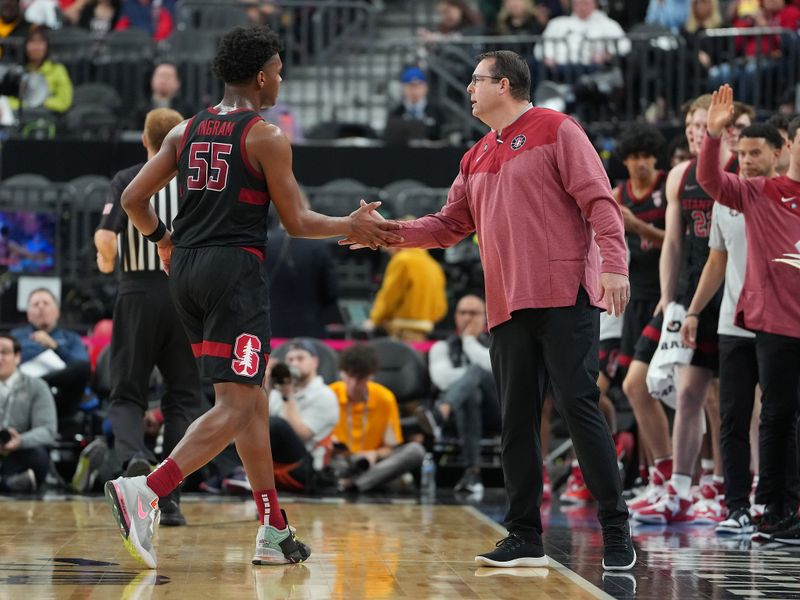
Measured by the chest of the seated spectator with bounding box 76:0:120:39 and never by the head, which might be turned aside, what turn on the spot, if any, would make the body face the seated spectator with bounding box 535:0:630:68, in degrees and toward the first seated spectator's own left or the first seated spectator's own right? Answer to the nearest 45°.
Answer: approximately 45° to the first seated spectator's own left

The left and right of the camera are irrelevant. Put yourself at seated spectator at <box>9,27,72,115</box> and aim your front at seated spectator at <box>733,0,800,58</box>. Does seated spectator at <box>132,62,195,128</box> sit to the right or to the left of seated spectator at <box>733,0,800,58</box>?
right

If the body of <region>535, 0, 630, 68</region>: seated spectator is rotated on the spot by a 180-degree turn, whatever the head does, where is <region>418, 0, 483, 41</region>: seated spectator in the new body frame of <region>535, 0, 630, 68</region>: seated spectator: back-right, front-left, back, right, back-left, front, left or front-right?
front-left

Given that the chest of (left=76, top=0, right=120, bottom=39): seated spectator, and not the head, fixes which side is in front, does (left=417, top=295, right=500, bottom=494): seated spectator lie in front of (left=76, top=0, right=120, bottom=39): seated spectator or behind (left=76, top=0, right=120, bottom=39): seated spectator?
in front

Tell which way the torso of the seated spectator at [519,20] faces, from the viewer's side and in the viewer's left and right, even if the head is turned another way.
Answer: facing the viewer

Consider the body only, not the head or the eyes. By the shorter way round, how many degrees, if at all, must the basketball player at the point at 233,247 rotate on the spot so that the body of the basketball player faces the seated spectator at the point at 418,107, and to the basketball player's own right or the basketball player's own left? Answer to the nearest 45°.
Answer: approximately 45° to the basketball player's own left

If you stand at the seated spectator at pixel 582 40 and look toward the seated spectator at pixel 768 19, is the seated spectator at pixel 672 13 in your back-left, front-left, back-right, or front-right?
front-left

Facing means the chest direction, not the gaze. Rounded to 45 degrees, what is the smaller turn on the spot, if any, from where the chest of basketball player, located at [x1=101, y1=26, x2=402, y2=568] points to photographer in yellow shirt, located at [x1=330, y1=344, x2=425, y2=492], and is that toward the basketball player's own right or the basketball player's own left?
approximately 45° to the basketball player's own left

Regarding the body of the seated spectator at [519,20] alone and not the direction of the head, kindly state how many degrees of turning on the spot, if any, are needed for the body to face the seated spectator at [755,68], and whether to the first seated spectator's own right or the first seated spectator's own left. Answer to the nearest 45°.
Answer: approximately 45° to the first seated spectator's own left

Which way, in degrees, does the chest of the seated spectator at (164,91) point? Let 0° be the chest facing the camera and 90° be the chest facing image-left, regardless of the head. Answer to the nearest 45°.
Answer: approximately 0°

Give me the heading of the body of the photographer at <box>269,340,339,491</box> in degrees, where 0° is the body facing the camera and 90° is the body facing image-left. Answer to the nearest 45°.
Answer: approximately 45°

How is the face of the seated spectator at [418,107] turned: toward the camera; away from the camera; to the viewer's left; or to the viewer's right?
toward the camera

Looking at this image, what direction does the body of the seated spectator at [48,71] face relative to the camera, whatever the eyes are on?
toward the camera

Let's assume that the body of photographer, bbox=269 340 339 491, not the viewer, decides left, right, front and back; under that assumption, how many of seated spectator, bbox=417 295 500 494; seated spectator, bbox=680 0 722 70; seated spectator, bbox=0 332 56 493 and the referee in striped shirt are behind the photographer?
2

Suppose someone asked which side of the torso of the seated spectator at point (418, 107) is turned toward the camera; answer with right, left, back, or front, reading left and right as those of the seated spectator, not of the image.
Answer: front

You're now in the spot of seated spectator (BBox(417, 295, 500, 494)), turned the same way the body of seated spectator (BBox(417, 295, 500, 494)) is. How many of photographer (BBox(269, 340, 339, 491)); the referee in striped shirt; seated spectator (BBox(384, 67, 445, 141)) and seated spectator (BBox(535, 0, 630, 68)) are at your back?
2

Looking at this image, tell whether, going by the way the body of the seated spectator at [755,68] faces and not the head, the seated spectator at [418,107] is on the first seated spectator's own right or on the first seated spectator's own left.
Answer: on the first seated spectator's own right

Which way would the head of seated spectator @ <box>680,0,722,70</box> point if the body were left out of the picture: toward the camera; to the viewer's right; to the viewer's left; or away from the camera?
toward the camera

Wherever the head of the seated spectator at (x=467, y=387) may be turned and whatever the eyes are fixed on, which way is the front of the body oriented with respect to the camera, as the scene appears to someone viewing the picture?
toward the camera
